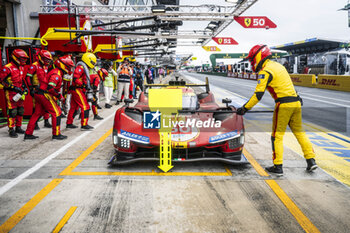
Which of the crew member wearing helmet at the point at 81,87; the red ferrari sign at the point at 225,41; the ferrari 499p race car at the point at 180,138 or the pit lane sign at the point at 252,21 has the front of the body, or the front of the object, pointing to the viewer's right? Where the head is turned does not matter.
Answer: the crew member wearing helmet

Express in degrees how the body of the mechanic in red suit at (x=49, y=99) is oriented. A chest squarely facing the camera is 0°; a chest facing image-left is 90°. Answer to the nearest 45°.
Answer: approximately 270°

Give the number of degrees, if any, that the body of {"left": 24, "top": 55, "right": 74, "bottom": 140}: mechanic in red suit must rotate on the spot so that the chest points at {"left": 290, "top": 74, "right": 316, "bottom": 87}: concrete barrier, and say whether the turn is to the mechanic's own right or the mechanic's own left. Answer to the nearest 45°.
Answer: approximately 45° to the mechanic's own left

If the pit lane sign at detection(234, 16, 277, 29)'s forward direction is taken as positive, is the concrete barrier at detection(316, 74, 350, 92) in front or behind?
behind

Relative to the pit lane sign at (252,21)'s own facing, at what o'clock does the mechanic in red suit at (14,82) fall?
The mechanic in red suit is roughly at 1 o'clock from the pit lane sign.

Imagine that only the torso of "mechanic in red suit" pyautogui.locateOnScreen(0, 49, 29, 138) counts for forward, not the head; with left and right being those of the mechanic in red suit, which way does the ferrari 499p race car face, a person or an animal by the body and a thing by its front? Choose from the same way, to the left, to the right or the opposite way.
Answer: to the right

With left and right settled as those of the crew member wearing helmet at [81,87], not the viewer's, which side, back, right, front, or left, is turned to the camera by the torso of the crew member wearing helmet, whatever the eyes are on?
right

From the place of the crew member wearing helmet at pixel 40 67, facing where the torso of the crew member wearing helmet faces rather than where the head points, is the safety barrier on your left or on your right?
on your left
